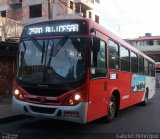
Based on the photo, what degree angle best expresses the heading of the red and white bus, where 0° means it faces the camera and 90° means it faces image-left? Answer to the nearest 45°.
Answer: approximately 45°
